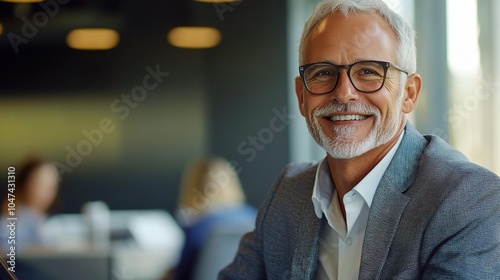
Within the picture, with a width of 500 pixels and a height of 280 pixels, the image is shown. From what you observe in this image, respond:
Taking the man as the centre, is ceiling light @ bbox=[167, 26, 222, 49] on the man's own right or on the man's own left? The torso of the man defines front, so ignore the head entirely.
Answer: on the man's own right

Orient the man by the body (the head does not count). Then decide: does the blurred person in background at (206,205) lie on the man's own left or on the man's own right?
on the man's own right

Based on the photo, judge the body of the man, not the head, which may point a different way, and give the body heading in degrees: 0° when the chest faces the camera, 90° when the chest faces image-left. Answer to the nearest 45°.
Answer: approximately 45°

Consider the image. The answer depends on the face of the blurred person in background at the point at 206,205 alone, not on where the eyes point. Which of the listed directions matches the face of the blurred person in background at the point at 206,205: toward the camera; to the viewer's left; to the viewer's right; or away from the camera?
away from the camera

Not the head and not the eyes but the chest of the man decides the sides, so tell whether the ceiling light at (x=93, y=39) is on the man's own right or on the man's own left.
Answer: on the man's own right
